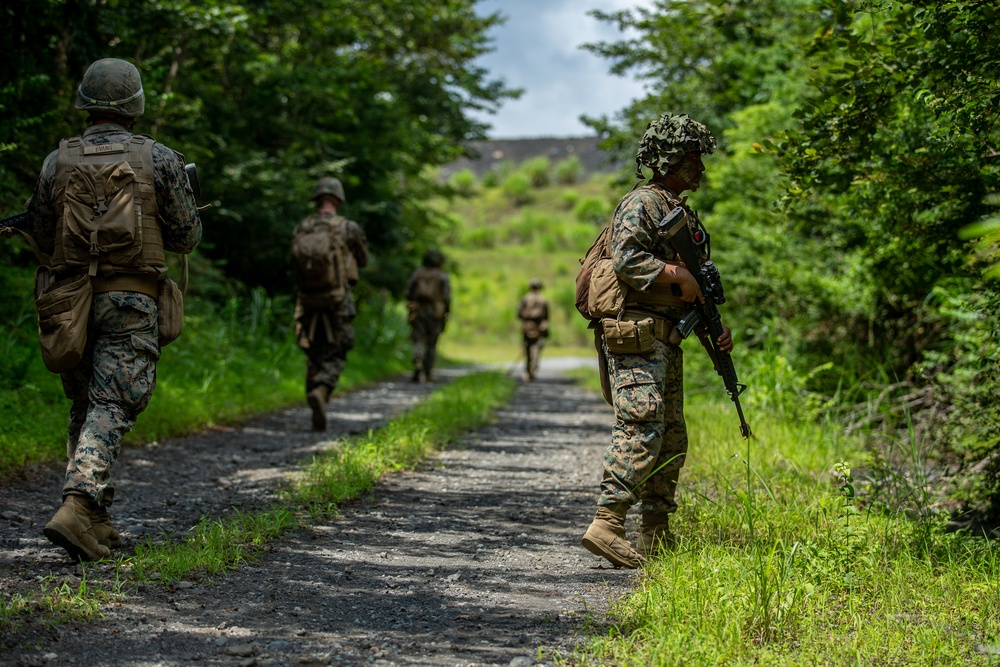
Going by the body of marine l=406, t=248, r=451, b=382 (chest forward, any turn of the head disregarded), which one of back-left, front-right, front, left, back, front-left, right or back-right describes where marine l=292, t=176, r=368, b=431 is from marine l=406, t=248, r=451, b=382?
back

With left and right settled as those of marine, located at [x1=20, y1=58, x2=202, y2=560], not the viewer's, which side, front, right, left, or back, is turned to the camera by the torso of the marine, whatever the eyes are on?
back

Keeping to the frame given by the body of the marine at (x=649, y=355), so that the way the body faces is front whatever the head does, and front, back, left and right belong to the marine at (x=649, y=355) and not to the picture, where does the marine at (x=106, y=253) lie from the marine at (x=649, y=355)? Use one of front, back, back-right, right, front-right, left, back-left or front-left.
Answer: back

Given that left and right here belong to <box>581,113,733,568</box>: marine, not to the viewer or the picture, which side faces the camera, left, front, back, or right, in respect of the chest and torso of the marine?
right

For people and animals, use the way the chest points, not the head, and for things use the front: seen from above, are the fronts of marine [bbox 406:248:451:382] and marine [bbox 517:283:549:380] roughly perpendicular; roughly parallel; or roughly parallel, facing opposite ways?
roughly parallel

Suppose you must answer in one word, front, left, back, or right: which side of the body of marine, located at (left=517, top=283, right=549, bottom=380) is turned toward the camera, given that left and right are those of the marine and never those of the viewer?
back

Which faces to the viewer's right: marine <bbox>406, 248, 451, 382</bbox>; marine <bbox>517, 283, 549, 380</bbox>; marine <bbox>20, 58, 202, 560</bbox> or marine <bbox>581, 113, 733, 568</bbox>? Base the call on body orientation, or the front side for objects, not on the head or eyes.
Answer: marine <bbox>581, 113, 733, 568</bbox>

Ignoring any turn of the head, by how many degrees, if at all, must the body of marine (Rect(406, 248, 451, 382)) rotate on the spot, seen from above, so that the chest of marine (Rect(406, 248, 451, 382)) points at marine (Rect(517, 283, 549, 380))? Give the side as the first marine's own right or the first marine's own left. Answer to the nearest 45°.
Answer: approximately 45° to the first marine's own right

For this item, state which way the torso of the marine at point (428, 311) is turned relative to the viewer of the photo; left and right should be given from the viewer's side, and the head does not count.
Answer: facing away from the viewer

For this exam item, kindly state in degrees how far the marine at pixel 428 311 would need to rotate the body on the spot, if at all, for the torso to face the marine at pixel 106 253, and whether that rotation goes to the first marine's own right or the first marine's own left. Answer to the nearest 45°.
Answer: approximately 180°

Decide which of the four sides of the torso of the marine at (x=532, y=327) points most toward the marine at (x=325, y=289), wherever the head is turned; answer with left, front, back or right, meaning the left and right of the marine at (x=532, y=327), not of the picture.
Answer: back

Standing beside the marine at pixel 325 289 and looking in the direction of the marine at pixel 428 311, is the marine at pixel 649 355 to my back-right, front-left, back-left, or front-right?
back-right

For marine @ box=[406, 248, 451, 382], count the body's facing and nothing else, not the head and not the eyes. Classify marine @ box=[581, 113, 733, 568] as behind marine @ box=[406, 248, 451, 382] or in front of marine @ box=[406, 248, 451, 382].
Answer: behind

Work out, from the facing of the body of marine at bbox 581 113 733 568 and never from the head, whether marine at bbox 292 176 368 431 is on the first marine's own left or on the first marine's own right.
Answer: on the first marine's own left
